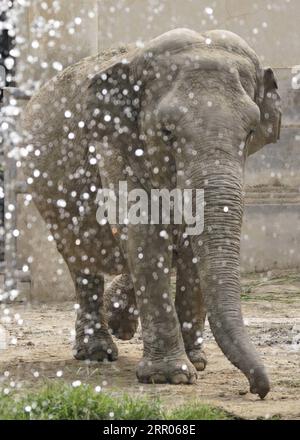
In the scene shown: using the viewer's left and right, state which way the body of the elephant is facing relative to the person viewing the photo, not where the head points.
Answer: facing the viewer and to the right of the viewer
